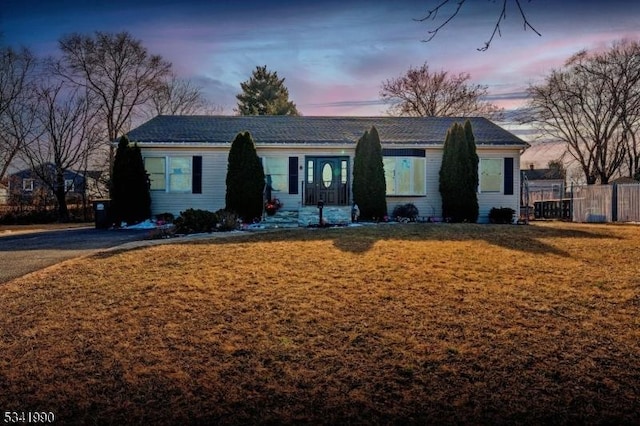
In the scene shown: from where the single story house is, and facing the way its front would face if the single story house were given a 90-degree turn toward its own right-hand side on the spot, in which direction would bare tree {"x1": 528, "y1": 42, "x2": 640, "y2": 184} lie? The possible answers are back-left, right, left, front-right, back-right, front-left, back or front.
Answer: back-right

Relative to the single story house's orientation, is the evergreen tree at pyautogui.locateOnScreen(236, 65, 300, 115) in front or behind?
behind

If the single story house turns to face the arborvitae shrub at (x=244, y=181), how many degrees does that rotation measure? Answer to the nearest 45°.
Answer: approximately 45° to its right

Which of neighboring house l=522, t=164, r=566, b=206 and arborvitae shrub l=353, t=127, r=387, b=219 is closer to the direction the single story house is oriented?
the arborvitae shrub

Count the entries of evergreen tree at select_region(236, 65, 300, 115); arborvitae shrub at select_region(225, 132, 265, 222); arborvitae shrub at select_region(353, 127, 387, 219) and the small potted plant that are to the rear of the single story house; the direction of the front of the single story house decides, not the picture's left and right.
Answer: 1

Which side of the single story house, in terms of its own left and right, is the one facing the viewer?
front

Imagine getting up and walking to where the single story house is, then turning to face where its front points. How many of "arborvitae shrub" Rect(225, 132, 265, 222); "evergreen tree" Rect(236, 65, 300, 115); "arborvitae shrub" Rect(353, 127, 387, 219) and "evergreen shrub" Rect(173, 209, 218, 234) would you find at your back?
1

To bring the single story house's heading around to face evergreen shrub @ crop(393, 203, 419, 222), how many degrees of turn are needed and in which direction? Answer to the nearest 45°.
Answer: approximately 90° to its left

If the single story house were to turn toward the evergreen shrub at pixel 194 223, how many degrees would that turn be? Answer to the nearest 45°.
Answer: approximately 45° to its right

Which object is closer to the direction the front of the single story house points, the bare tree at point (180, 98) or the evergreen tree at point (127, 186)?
the evergreen tree

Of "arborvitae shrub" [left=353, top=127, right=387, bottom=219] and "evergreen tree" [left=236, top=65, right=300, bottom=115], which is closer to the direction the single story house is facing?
the arborvitae shrub
